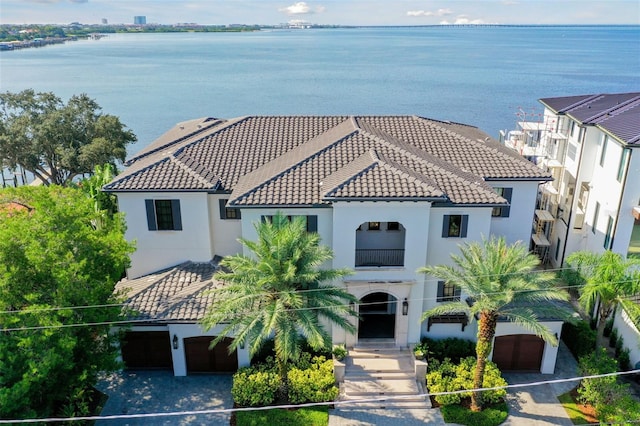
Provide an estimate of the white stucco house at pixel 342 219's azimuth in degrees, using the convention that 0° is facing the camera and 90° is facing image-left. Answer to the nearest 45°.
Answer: approximately 0°

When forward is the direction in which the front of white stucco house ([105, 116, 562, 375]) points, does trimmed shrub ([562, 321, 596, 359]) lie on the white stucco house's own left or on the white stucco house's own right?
on the white stucco house's own left

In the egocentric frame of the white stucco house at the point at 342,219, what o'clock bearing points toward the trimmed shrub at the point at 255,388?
The trimmed shrub is roughly at 1 o'clock from the white stucco house.

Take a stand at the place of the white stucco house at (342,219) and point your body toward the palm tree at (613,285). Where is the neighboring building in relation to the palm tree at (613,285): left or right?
left

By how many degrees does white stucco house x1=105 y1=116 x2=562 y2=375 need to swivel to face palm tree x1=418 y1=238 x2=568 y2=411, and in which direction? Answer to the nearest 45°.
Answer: approximately 45° to its left

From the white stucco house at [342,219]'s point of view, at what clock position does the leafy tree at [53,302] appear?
The leafy tree is roughly at 2 o'clock from the white stucco house.

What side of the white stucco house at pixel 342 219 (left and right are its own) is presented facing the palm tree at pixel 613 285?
left

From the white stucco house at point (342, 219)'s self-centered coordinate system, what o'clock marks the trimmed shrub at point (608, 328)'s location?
The trimmed shrub is roughly at 9 o'clock from the white stucco house.

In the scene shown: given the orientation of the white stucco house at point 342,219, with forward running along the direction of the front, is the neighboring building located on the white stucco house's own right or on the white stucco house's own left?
on the white stucco house's own left
